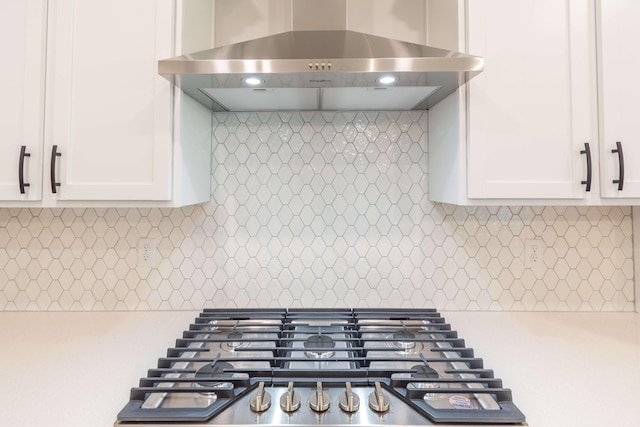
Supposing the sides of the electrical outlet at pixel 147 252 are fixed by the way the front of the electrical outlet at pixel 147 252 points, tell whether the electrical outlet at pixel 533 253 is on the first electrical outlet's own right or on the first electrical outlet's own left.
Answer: on the first electrical outlet's own left

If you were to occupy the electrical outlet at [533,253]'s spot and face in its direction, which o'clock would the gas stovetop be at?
The gas stovetop is roughly at 1 o'clock from the electrical outlet.

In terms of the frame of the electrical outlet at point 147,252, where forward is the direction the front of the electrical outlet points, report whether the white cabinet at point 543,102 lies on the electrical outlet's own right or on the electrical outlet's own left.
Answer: on the electrical outlet's own left

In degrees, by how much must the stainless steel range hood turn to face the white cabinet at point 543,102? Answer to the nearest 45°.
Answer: approximately 90° to its left
